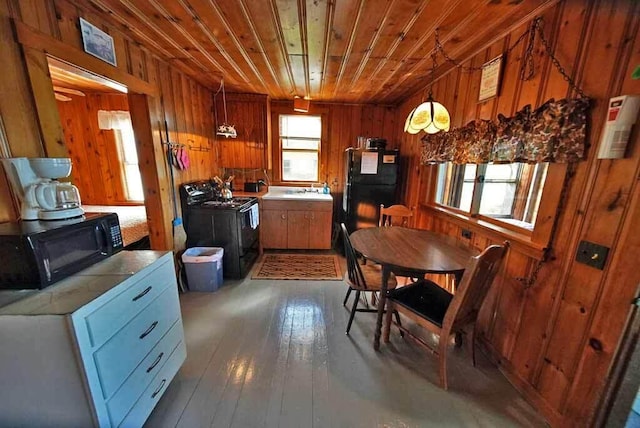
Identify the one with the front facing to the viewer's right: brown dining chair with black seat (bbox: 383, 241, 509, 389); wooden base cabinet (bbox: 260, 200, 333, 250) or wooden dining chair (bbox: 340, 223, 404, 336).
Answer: the wooden dining chair

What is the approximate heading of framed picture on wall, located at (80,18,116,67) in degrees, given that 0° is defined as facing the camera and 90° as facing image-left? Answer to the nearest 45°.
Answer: approximately 315°

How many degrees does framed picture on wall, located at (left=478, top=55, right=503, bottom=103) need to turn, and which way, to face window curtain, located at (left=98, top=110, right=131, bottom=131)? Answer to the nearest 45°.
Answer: approximately 45° to its right

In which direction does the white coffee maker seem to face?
to the viewer's right

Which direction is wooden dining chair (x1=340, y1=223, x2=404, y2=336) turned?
to the viewer's right

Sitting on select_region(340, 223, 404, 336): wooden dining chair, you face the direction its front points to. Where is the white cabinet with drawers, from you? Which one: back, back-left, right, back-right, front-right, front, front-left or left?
back-right
